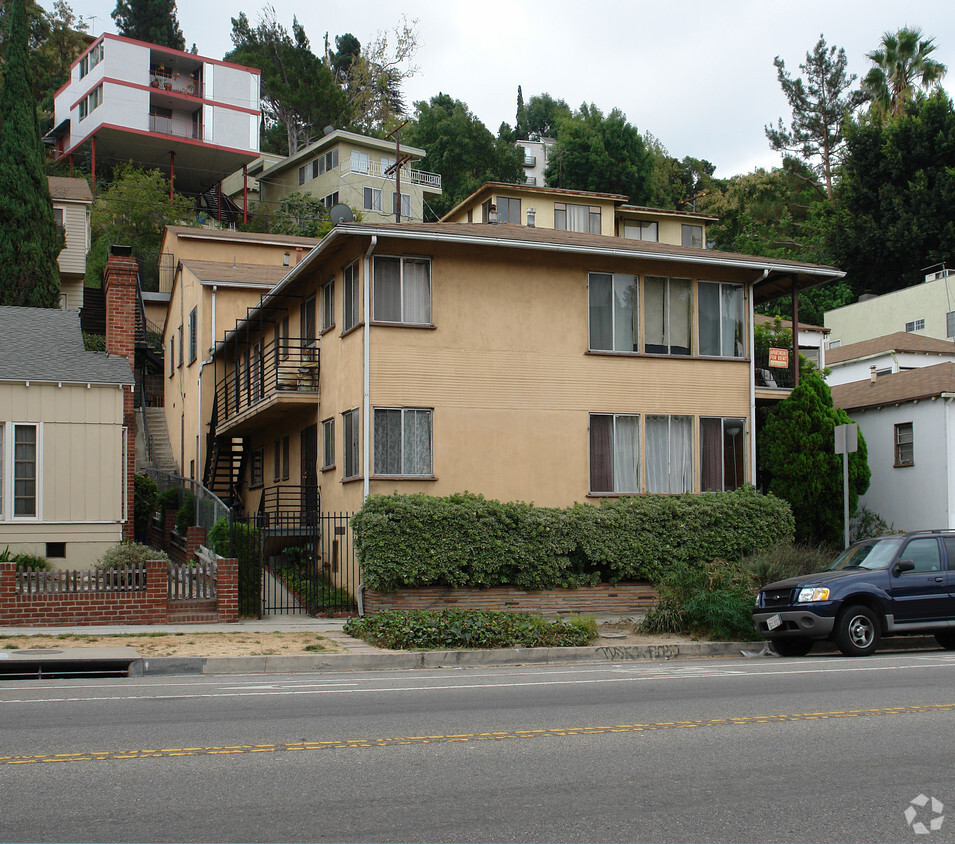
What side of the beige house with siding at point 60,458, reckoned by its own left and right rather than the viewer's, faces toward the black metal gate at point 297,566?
left

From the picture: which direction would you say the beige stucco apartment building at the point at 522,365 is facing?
toward the camera

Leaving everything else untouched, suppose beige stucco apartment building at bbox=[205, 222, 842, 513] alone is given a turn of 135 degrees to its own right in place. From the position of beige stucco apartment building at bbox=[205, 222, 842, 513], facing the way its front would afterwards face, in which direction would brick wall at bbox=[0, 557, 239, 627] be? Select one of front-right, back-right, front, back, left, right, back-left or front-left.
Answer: left

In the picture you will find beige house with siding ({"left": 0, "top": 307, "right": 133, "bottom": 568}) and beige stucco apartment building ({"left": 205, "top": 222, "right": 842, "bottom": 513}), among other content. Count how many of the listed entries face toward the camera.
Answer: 2

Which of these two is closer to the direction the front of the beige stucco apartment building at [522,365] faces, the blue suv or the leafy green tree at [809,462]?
the blue suv

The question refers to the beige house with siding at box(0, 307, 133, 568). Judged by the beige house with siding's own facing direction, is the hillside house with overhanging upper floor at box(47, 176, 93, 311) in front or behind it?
behind

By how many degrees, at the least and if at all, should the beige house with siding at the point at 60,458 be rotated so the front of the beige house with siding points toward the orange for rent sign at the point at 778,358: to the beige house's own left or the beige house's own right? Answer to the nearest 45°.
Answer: approximately 90° to the beige house's own left

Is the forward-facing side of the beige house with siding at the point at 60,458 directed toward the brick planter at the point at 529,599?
no

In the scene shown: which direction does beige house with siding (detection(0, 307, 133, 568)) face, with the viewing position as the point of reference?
facing the viewer

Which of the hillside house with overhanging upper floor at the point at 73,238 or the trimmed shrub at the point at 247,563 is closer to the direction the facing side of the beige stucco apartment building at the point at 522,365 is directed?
the trimmed shrub

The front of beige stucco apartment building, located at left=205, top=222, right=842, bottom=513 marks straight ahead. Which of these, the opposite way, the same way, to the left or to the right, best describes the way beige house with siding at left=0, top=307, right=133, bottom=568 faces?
the same way

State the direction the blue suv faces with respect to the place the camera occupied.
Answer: facing the viewer and to the left of the viewer

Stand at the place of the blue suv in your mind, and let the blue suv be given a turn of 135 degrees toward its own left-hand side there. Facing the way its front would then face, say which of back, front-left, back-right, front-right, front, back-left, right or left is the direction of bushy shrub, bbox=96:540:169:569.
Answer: back

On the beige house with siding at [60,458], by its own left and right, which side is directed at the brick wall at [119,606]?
front
